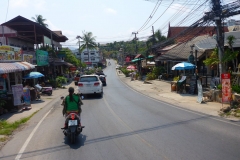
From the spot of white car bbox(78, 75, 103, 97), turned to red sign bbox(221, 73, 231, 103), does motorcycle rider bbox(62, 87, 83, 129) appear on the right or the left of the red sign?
right

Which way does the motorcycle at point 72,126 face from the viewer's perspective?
away from the camera

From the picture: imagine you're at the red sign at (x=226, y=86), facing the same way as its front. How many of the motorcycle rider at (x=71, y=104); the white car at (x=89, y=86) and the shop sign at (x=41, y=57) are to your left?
0

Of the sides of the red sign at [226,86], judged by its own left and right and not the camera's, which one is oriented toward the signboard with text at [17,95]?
right

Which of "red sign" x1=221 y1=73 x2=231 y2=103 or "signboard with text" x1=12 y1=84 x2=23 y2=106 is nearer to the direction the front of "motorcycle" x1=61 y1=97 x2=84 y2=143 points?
the signboard with text

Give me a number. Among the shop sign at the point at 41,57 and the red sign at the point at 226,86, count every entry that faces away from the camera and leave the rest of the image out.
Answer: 0

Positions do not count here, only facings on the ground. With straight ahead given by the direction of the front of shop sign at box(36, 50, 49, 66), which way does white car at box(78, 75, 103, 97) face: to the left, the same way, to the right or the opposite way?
the opposite way

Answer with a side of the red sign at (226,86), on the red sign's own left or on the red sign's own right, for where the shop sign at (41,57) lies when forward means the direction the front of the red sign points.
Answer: on the red sign's own right

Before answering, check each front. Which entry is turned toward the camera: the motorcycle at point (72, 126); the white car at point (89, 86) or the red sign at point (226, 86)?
the red sign

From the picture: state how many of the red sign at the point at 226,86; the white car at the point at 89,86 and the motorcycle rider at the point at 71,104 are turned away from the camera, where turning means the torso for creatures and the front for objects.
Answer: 2

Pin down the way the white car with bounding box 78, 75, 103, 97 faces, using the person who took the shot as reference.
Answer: facing away from the viewer

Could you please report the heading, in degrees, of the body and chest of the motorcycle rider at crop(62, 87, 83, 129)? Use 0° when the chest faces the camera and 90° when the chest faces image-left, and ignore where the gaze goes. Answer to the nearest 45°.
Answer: approximately 180°

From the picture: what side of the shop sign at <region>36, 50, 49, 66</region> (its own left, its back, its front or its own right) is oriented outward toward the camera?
front

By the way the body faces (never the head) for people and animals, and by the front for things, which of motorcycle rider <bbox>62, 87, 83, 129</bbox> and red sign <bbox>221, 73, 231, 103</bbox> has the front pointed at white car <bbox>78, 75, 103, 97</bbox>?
the motorcycle rider

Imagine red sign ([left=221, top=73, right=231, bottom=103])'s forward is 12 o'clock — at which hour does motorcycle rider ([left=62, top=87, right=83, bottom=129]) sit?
The motorcycle rider is roughly at 1 o'clock from the red sign.

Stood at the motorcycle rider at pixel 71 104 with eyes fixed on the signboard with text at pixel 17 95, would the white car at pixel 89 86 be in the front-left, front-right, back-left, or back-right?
front-right

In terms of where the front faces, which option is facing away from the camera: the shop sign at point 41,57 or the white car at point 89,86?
the white car

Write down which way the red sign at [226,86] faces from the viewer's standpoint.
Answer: facing the viewer
